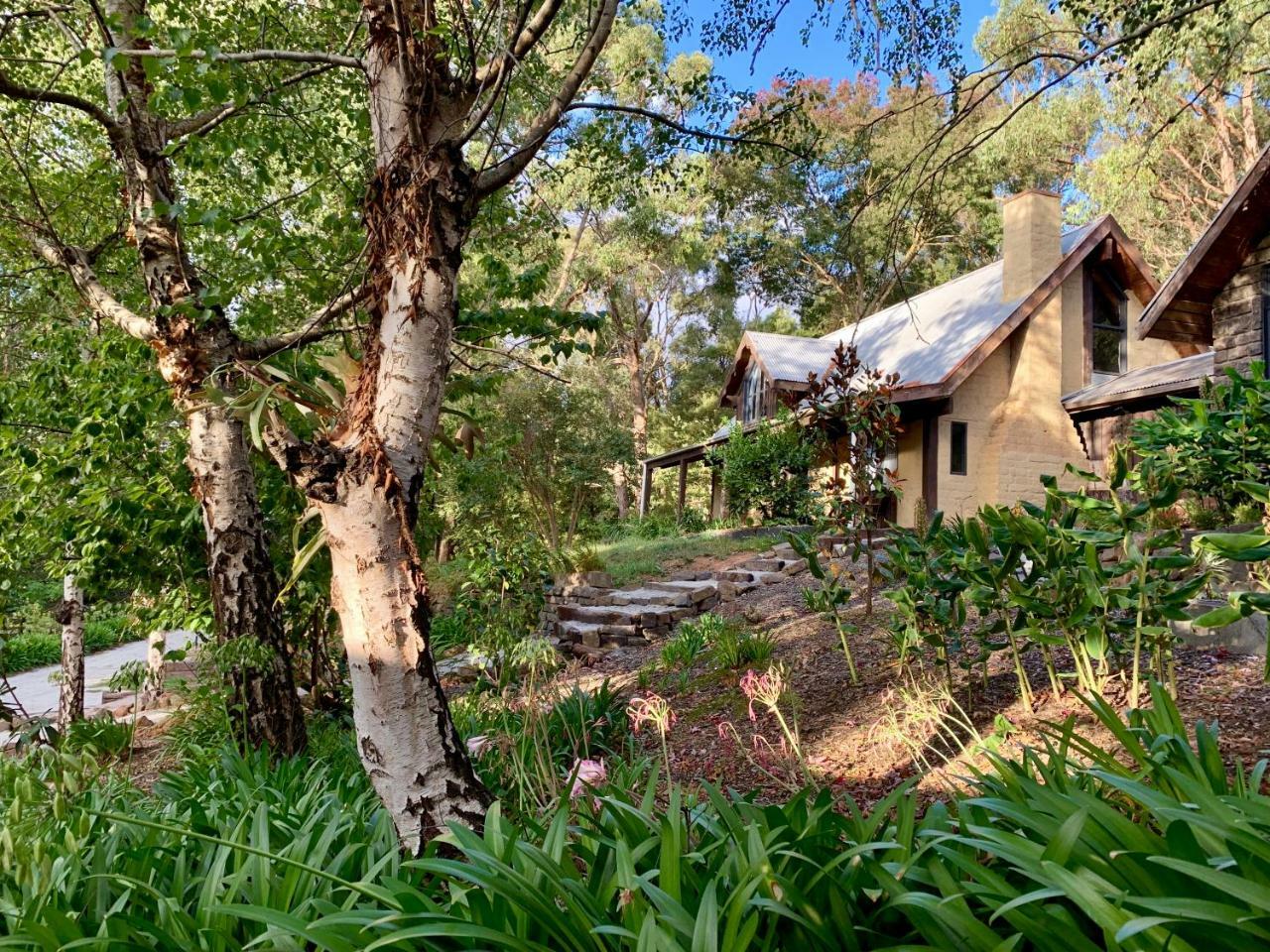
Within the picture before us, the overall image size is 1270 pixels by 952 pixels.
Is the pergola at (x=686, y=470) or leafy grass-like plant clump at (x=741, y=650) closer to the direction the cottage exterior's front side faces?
the leafy grass-like plant clump

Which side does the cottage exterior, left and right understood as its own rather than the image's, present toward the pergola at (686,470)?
right

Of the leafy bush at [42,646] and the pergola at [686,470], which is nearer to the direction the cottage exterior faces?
the leafy bush
